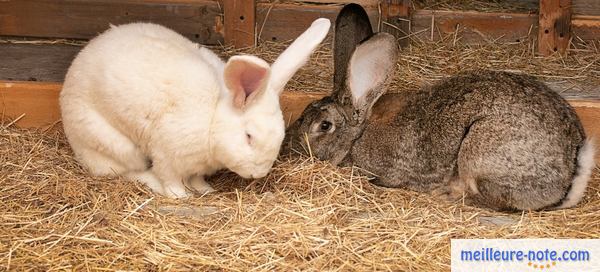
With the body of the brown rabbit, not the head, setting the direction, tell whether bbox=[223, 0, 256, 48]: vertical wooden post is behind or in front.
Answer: in front

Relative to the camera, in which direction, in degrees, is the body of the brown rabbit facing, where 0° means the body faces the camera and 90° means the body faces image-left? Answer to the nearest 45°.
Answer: approximately 90°

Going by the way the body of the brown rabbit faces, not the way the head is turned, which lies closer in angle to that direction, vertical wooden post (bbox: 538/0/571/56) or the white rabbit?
the white rabbit

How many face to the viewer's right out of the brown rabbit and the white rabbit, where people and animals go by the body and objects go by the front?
1

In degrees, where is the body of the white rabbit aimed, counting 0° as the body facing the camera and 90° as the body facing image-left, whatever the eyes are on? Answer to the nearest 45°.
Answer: approximately 270°

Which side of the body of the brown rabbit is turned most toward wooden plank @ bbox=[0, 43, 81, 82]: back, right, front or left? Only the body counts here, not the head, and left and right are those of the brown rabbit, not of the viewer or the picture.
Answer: front

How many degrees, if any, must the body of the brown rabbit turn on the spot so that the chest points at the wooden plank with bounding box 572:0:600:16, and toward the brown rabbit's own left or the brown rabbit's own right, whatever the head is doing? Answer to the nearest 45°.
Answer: approximately 135° to the brown rabbit's own right

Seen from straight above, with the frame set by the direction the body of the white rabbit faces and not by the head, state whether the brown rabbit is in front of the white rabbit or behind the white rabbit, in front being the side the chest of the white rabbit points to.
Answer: in front

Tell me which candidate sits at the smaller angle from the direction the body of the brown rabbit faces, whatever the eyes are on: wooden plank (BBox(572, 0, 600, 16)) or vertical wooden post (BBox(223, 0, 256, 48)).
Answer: the vertical wooden post

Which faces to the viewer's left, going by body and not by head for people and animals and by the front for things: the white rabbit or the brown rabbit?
the brown rabbit

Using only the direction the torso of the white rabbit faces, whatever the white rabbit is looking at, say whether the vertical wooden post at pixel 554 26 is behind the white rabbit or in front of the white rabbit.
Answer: in front

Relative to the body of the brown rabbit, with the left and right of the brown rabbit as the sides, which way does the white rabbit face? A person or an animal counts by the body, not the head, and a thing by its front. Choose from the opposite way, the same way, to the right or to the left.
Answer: the opposite way

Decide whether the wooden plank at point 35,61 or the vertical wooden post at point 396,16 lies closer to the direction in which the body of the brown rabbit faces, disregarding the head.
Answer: the wooden plank

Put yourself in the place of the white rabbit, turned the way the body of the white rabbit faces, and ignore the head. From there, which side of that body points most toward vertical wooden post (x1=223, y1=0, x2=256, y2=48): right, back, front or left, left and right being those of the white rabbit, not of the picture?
left

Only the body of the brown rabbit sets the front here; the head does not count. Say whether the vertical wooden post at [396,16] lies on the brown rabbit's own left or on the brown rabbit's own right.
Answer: on the brown rabbit's own right
